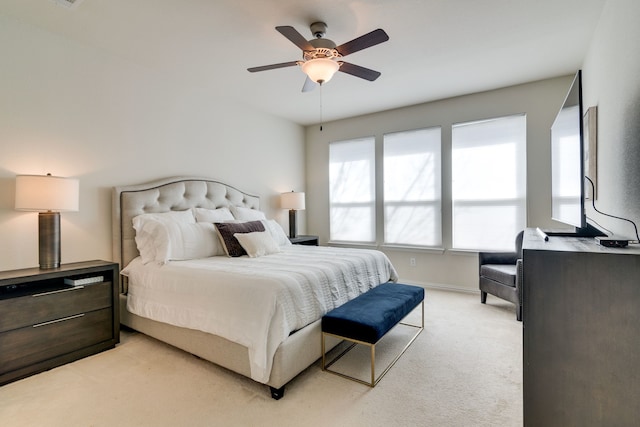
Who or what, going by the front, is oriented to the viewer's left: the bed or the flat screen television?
the flat screen television

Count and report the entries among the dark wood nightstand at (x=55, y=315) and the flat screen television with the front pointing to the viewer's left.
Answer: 1

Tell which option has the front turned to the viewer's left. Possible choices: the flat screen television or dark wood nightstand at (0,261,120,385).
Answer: the flat screen television

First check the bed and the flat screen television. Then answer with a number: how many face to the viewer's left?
1

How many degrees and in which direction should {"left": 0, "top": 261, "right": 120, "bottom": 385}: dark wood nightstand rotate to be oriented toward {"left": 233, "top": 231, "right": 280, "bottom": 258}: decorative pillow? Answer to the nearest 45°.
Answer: approximately 45° to its left

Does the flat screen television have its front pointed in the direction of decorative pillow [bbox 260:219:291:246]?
yes

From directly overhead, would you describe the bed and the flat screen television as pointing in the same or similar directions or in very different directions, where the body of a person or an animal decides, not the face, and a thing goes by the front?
very different directions

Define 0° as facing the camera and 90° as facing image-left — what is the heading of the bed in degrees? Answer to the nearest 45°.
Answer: approximately 315°

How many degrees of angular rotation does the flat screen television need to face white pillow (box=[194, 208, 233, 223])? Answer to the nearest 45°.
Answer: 0° — it already faces it

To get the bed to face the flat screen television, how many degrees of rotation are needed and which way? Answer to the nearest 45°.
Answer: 0° — it already faces it

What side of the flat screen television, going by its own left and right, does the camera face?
left
